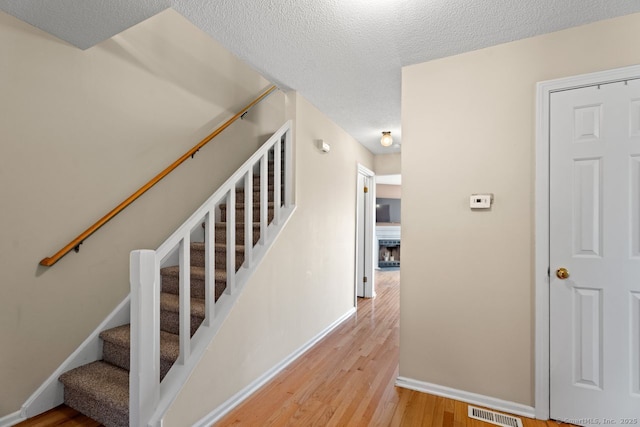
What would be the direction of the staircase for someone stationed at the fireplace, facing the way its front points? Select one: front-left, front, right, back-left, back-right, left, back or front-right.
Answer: front

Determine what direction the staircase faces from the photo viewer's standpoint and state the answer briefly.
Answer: facing the viewer and to the left of the viewer

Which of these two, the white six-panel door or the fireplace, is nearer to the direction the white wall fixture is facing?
the white six-panel door

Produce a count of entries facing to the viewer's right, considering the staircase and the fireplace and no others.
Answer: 0

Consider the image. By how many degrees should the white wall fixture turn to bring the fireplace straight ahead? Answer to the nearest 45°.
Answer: approximately 135° to its left

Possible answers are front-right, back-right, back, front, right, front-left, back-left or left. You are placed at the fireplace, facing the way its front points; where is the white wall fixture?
front

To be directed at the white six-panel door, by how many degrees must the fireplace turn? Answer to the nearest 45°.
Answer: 0° — it already faces it

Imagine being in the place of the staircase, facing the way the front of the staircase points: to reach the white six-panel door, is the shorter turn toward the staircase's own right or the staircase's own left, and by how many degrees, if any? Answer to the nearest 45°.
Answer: approximately 90° to the staircase's own left

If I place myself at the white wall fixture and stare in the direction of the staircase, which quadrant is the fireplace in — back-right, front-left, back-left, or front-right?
back-right

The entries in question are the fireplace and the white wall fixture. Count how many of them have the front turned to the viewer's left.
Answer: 0

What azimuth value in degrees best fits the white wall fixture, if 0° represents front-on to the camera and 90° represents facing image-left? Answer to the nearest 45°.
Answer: approximately 315°

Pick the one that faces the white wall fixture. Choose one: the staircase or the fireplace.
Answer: the fireplace

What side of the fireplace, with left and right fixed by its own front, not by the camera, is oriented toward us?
front
